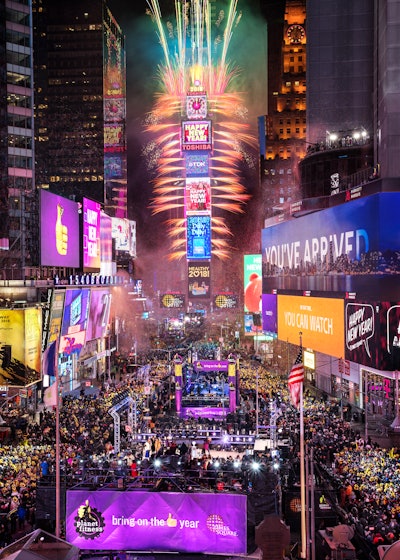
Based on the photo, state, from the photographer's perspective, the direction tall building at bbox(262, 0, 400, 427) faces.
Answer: facing the viewer and to the left of the viewer

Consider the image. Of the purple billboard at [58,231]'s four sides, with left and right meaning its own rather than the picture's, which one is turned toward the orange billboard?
front

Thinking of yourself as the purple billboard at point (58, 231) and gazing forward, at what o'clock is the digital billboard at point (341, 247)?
The digital billboard is roughly at 12 o'clock from the purple billboard.

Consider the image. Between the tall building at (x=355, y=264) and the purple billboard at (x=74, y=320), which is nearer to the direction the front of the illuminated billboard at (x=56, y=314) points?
the tall building

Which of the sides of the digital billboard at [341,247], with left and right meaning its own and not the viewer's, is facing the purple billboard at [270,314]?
right

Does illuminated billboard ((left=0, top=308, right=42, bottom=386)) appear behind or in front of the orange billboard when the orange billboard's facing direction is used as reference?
in front

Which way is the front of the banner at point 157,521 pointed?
toward the camera

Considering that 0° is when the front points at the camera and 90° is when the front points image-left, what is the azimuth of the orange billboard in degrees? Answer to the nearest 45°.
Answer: approximately 45°

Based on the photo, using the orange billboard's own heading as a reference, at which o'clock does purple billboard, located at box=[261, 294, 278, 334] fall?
The purple billboard is roughly at 4 o'clock from the orange billboard.

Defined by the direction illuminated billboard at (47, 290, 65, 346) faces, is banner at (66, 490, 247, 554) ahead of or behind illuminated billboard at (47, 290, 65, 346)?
ahead

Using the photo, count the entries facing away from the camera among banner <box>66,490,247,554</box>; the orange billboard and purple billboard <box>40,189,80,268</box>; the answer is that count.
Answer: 0

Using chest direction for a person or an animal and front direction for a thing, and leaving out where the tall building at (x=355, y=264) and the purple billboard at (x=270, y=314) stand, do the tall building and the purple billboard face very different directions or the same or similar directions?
same or similar directions

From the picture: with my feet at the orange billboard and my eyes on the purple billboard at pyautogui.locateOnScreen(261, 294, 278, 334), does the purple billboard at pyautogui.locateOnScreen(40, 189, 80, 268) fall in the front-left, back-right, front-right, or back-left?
front-left

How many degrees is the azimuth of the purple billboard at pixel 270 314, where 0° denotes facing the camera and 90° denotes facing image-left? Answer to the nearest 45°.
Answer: approximately 45°

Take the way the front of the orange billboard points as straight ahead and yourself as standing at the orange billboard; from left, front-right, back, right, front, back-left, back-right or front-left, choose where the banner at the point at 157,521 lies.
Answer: front-left

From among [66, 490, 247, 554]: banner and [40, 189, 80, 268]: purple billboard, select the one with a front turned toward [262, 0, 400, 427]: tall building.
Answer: the purple billboard

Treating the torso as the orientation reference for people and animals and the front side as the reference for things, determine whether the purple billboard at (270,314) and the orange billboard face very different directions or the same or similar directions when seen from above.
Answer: same or similar directions
